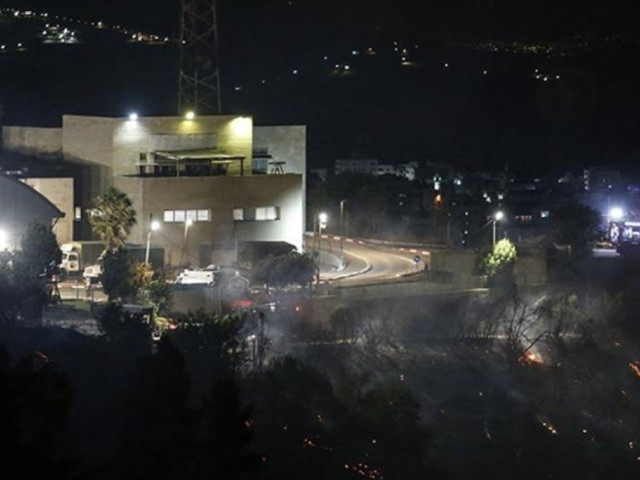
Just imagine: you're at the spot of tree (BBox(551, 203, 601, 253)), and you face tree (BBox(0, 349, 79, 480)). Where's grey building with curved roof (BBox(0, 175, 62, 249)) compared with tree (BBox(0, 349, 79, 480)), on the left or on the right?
right
